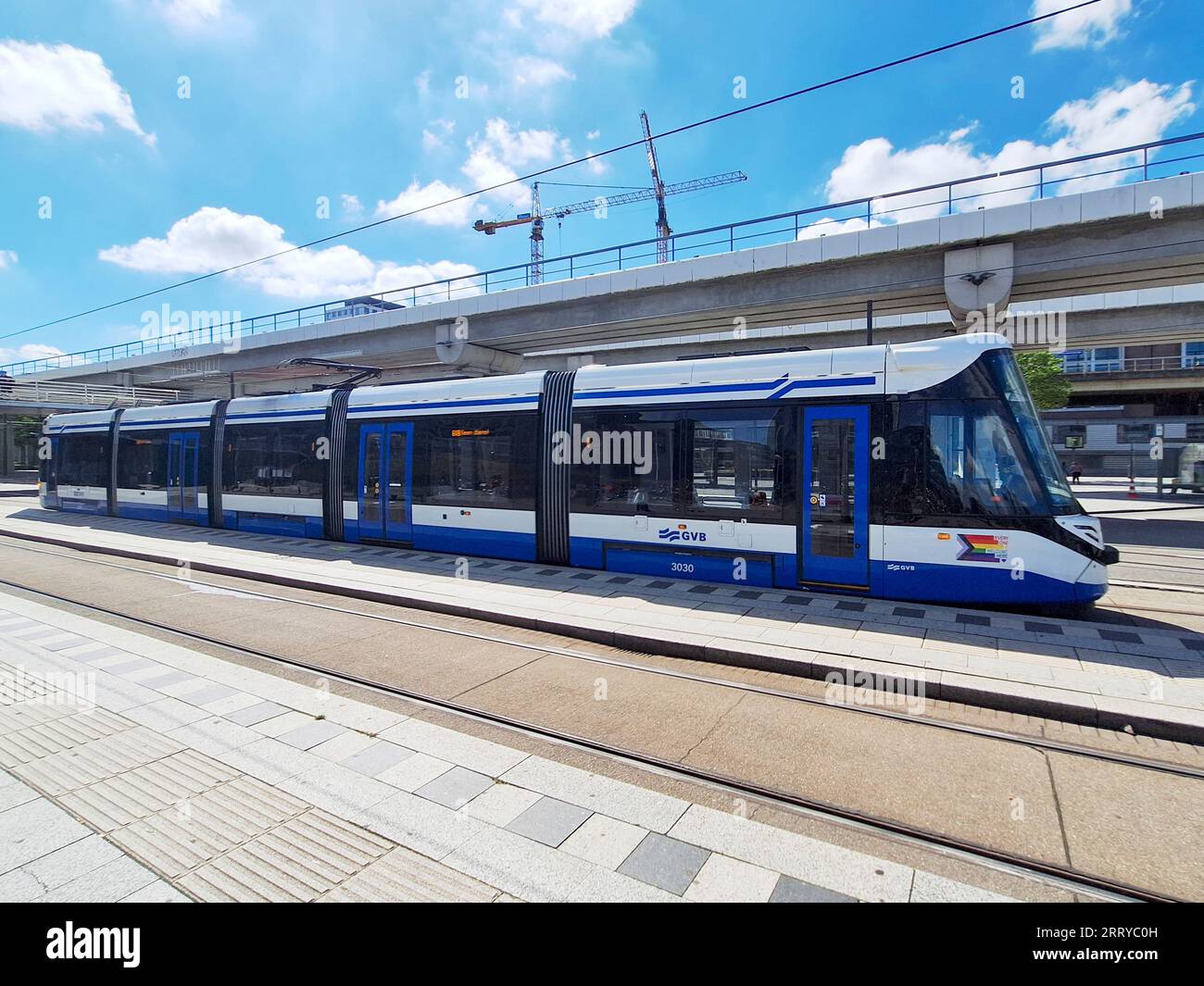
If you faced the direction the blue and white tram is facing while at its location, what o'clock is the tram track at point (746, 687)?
The tram track is roughly at 2 o'clock from the blue and white tram.

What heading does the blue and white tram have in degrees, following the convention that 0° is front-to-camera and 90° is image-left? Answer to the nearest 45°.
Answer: approximately 315°

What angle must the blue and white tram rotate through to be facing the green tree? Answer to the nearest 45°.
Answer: approximately 90° to its left

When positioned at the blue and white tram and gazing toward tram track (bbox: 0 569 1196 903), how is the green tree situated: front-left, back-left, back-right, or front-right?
back-left
